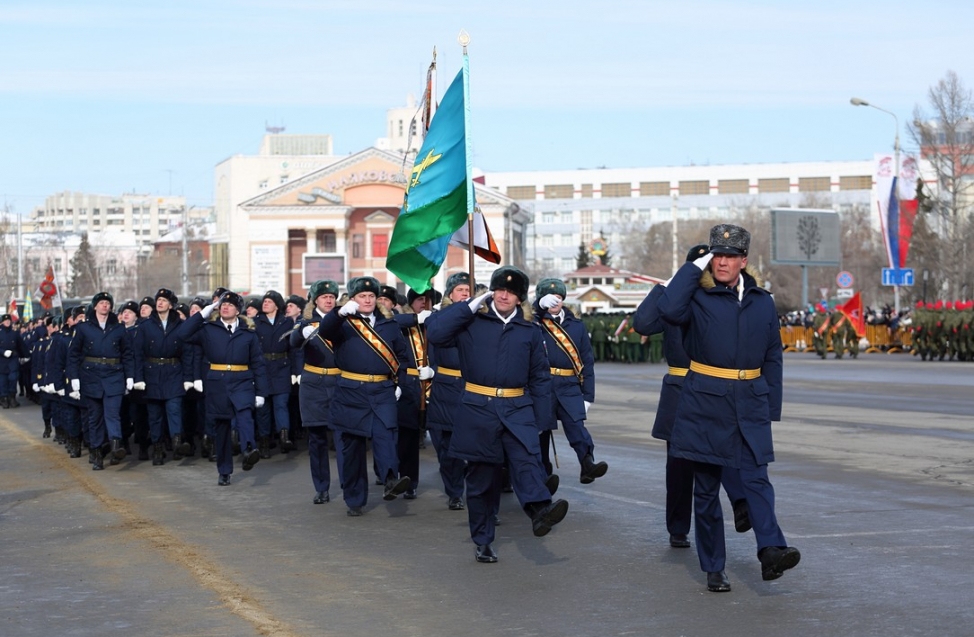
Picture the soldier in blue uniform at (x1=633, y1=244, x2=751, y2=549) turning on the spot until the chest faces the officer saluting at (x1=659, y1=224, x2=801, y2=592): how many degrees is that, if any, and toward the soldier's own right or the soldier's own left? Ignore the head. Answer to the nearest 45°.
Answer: approximately 45° to the soldier's own right

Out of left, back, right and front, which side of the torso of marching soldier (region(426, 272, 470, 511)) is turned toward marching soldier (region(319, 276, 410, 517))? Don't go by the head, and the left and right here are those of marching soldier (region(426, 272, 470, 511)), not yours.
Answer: right

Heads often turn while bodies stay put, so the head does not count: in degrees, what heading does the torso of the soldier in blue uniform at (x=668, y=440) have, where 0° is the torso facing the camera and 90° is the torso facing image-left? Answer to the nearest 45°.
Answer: approximately 315°

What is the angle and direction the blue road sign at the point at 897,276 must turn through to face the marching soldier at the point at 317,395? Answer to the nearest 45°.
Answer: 0° — it already faces them

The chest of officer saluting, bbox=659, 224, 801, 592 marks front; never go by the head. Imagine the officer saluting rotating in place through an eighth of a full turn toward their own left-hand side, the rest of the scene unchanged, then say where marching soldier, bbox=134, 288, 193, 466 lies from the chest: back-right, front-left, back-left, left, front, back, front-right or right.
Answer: back-left
